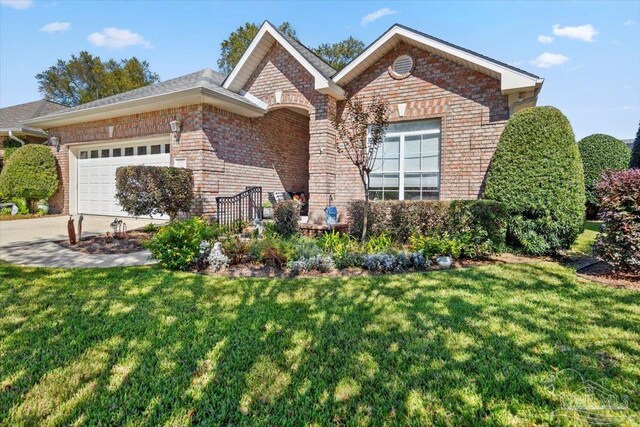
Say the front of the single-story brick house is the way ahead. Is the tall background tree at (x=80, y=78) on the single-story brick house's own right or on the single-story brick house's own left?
on the single-story brick house's own right

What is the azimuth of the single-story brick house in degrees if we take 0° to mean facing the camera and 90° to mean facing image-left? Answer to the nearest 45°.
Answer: approximately 45°

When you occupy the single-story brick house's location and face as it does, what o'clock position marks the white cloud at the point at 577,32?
The white cloud is roughly at 7 o'clock from the single-story brick house.

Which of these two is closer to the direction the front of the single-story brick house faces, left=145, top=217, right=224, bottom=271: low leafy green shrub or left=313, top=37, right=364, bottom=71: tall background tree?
the low leafy green shrub

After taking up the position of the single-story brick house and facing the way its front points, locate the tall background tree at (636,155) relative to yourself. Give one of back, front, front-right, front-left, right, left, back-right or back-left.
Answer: back-left

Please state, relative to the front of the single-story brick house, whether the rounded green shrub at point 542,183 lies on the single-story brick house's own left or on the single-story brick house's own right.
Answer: on the single-story brick house's own left

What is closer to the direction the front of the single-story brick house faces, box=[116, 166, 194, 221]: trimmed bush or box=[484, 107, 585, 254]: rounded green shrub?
the trimmed bush

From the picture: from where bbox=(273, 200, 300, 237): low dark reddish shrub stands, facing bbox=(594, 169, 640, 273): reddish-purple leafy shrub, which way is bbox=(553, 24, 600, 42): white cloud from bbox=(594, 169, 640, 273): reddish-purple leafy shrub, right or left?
left

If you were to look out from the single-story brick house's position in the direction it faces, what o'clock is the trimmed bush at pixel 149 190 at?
The trimmed bush is roughly at 1 o'clock from the single-story brick house.
